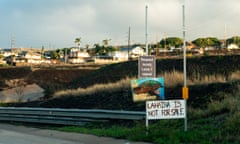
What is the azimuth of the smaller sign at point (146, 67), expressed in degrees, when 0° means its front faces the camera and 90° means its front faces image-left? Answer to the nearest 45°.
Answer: approximately 0°

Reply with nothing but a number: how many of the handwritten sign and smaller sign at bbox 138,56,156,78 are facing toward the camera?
2
